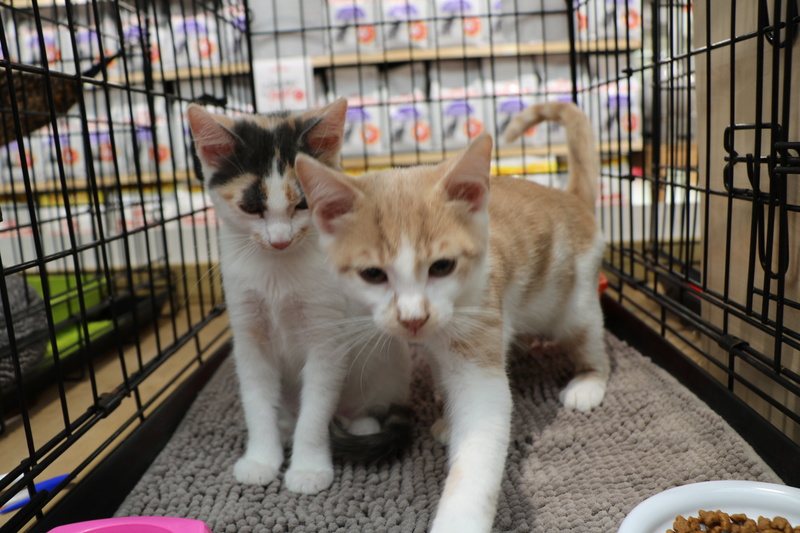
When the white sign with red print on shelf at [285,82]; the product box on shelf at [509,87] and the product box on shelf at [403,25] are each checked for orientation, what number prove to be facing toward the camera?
3

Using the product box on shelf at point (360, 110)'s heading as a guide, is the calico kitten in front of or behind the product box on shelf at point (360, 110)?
in front

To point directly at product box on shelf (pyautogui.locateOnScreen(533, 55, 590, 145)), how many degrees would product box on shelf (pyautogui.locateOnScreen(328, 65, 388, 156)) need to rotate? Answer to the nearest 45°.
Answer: approximately 90° to its left

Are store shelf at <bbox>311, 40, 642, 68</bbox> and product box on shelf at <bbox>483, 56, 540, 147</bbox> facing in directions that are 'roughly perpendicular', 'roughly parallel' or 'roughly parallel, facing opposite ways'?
roughly parallel

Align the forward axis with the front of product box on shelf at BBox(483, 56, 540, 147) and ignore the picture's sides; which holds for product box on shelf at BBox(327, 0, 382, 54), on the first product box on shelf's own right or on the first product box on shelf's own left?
on the first product box on shelf's own right

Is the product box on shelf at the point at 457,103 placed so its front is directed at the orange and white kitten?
yes

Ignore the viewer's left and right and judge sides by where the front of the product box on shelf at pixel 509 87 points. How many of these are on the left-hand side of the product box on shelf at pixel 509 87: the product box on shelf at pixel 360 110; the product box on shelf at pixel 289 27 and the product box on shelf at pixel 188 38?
0

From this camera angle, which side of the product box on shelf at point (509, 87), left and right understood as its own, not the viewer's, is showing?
front

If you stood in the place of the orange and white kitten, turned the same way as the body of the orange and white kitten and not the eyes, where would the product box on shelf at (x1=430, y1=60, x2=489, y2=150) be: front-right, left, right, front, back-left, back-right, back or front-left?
back-right

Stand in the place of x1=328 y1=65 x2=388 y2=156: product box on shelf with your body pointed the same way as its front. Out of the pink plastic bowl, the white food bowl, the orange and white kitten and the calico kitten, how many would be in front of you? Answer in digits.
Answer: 4

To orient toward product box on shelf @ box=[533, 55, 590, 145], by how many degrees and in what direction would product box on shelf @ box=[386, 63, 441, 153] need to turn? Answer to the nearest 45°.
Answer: approximately 90° to its left

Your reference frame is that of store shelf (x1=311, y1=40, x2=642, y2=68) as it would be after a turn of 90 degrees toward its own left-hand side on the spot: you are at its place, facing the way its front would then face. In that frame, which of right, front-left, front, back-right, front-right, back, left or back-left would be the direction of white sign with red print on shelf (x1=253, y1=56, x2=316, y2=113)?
back

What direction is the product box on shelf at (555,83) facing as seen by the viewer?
toward the camera

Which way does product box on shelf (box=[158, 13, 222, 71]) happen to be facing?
toward the camera
